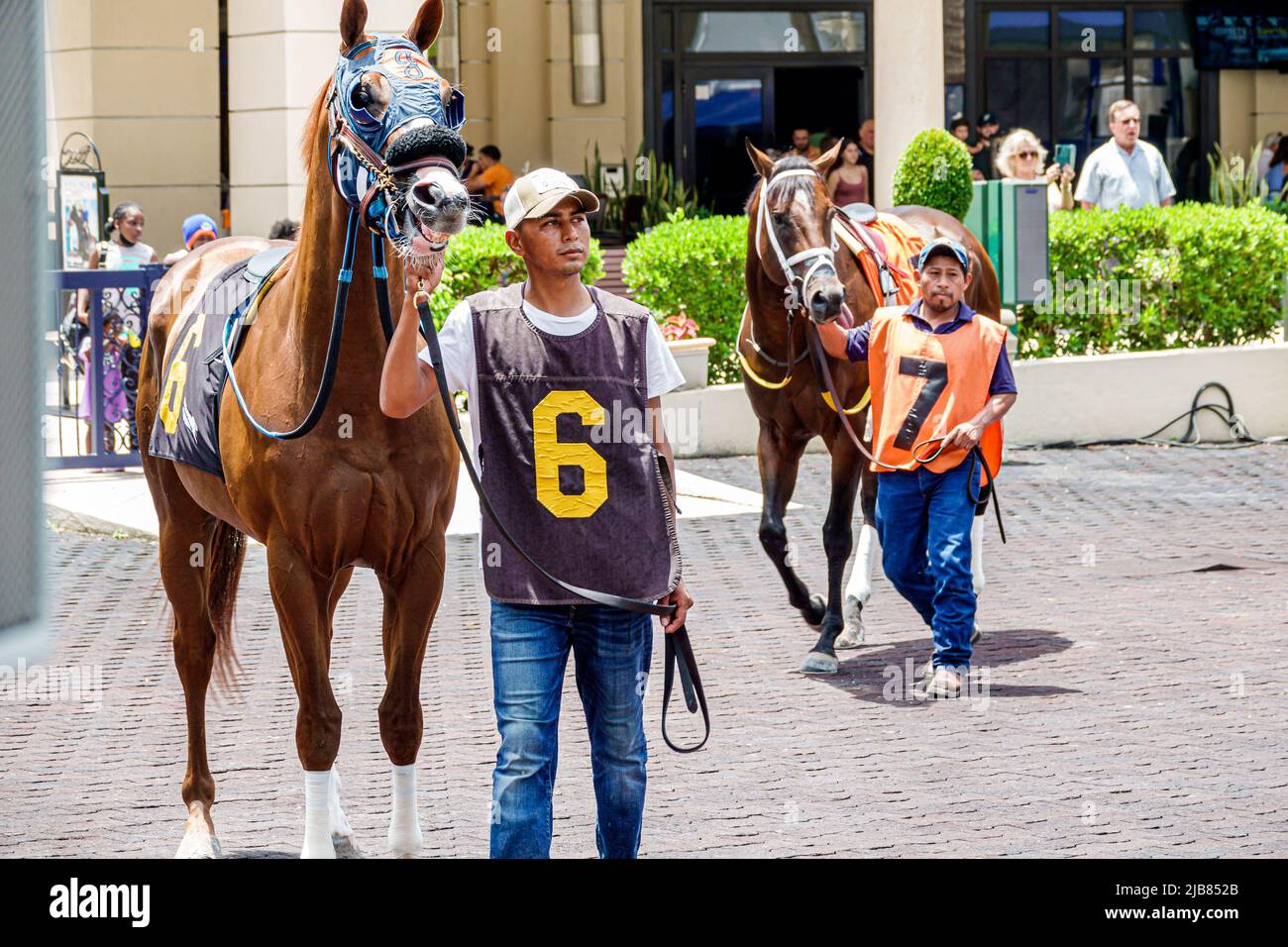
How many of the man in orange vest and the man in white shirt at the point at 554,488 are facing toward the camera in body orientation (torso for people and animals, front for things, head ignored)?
2

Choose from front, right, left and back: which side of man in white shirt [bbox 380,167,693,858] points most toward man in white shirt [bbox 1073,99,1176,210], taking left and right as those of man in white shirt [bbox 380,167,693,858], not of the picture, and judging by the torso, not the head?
back

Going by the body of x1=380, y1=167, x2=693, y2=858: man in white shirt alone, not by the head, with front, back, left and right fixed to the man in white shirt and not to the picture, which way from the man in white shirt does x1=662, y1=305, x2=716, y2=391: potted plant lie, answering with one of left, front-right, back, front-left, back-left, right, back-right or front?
back

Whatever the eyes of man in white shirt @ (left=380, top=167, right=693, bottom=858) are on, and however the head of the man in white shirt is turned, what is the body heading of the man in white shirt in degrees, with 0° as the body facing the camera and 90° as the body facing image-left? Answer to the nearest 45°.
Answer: approximately 0°

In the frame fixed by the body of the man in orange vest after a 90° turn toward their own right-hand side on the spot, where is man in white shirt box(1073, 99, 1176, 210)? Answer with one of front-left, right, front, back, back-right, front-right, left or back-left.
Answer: right

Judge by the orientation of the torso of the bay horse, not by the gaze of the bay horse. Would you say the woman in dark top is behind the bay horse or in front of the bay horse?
behind

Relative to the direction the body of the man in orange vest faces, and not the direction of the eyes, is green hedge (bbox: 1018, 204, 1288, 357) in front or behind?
behind

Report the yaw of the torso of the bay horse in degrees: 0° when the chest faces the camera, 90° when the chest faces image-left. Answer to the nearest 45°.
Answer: approximately 45°

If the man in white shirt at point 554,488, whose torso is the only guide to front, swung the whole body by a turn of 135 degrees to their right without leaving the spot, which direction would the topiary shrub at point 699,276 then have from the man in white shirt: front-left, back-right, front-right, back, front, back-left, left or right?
front-right

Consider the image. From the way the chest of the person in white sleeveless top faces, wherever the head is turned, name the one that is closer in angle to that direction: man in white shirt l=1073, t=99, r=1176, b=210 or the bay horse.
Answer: the bay horse
